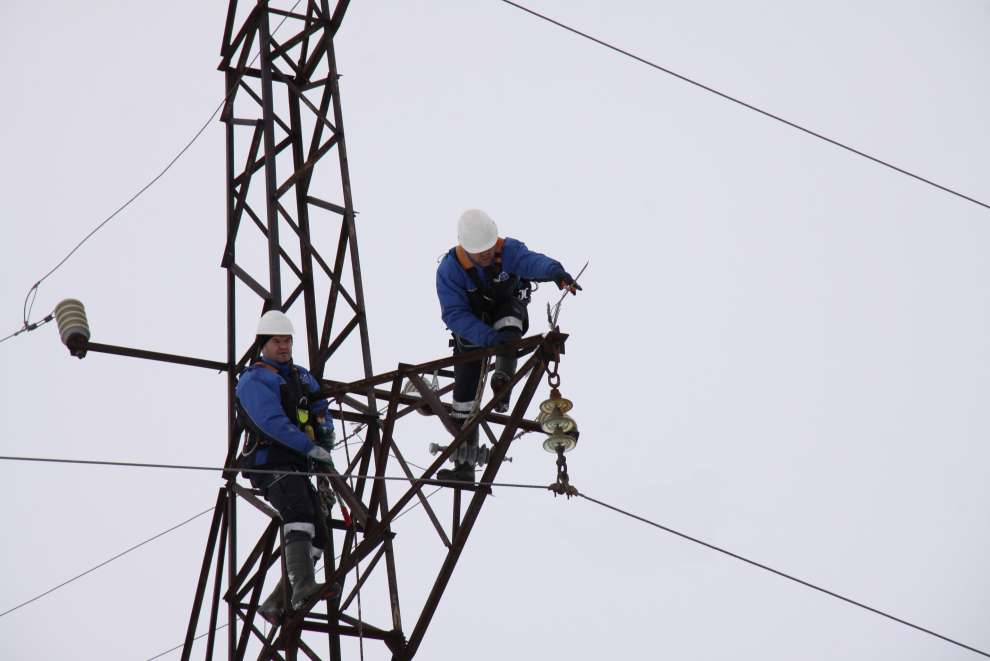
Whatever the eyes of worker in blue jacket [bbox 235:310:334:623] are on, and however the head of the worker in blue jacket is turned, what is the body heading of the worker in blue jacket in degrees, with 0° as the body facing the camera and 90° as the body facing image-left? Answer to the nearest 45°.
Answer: approximately 315°

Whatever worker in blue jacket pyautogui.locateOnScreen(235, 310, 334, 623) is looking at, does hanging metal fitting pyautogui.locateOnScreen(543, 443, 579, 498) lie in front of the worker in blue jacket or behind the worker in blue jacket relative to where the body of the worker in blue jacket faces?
in front

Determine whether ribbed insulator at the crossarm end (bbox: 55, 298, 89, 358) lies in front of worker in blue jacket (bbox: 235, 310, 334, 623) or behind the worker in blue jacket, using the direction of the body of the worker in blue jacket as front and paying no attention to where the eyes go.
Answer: behind

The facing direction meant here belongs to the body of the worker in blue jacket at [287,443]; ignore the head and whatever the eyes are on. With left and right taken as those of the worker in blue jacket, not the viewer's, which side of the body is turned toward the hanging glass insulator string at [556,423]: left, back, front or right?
front
